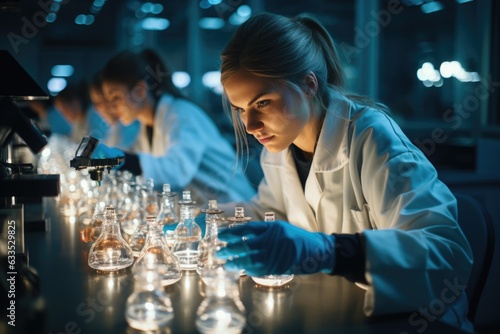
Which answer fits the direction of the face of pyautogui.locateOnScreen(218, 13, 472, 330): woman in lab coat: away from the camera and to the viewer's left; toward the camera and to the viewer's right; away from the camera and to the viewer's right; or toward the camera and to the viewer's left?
toward the camera and to the viewer's left

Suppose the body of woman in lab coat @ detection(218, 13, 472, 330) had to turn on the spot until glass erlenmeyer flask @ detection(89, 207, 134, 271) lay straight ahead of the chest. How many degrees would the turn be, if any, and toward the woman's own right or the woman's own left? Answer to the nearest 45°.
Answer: approximately 45° to the woman's own right

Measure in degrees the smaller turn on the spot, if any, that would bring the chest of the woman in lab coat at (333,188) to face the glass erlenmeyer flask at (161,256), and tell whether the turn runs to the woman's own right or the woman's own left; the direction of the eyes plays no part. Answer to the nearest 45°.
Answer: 0° — they already face it

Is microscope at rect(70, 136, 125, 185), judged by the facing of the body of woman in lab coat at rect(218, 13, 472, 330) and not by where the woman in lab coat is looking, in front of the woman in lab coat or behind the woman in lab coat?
in front

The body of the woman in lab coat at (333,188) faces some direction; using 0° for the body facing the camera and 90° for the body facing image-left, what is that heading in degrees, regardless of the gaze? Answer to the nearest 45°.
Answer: approximately 45°

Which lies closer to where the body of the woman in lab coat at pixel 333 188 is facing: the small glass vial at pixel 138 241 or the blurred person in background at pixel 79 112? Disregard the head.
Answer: the small glass vial

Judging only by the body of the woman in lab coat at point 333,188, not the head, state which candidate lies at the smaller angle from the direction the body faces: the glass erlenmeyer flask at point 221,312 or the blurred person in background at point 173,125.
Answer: the glass erlenmeyer flask

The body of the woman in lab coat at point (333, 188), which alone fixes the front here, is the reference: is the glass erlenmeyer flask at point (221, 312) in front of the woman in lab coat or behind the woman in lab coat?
in front

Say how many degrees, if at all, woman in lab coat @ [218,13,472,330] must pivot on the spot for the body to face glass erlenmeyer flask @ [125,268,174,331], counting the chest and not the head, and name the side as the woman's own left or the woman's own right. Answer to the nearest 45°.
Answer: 0° — they already face it

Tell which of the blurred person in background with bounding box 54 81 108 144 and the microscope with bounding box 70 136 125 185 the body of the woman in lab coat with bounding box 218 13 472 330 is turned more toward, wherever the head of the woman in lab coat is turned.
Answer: the microscope
